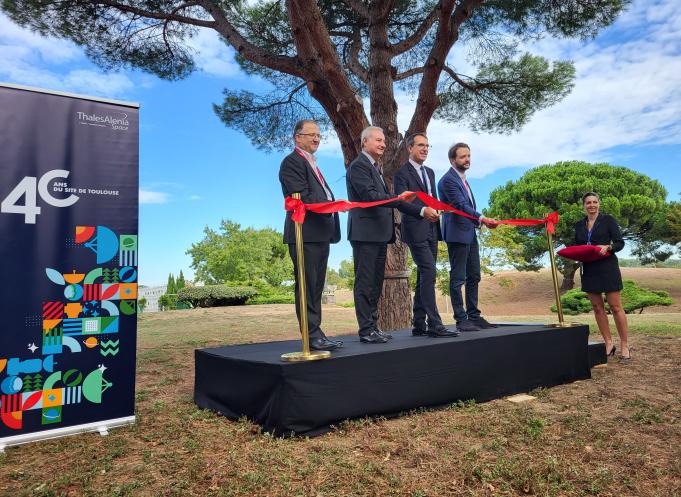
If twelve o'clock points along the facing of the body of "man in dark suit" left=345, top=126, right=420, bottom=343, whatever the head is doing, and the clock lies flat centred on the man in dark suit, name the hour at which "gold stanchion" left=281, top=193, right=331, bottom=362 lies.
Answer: The gold stanchion is roughly at 3 o'clock from the man in dark suit.

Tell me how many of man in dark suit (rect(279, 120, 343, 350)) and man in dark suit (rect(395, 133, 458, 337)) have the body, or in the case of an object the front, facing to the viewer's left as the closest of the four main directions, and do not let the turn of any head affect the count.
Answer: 0

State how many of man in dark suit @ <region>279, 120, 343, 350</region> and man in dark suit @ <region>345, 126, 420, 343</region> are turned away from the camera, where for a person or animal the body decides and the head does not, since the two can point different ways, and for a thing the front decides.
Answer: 0

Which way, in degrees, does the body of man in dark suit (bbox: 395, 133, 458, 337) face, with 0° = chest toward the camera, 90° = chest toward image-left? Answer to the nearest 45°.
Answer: approximately 315°

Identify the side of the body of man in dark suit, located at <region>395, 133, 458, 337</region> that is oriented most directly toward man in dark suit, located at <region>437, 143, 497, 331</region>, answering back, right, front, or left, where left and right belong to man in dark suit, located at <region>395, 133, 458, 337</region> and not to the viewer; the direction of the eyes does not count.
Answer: left

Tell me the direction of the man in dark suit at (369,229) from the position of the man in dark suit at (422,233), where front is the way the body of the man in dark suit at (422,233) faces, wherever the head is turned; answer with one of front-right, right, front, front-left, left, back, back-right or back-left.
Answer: right

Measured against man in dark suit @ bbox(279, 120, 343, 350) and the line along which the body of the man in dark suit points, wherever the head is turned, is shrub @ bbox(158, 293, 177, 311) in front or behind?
behind

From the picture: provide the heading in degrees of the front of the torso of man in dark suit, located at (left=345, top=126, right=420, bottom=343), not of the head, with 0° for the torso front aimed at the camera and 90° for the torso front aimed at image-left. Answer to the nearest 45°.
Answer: approximately 315°

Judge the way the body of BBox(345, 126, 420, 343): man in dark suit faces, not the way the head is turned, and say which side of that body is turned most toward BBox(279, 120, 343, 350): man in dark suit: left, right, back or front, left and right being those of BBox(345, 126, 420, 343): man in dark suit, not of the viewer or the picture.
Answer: right

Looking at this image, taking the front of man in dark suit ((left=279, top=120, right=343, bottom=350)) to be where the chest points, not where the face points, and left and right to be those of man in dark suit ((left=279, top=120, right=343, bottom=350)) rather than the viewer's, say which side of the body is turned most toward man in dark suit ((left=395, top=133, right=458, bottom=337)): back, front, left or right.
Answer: left

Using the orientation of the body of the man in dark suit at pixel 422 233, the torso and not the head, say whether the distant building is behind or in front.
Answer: behind

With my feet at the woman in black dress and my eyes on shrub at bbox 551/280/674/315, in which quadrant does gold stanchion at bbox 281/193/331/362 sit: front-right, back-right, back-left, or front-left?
back-left

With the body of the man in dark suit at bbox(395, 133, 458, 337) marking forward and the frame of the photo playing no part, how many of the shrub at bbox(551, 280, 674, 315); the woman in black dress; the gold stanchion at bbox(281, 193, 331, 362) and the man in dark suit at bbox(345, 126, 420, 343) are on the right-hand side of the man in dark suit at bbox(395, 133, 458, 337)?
2
